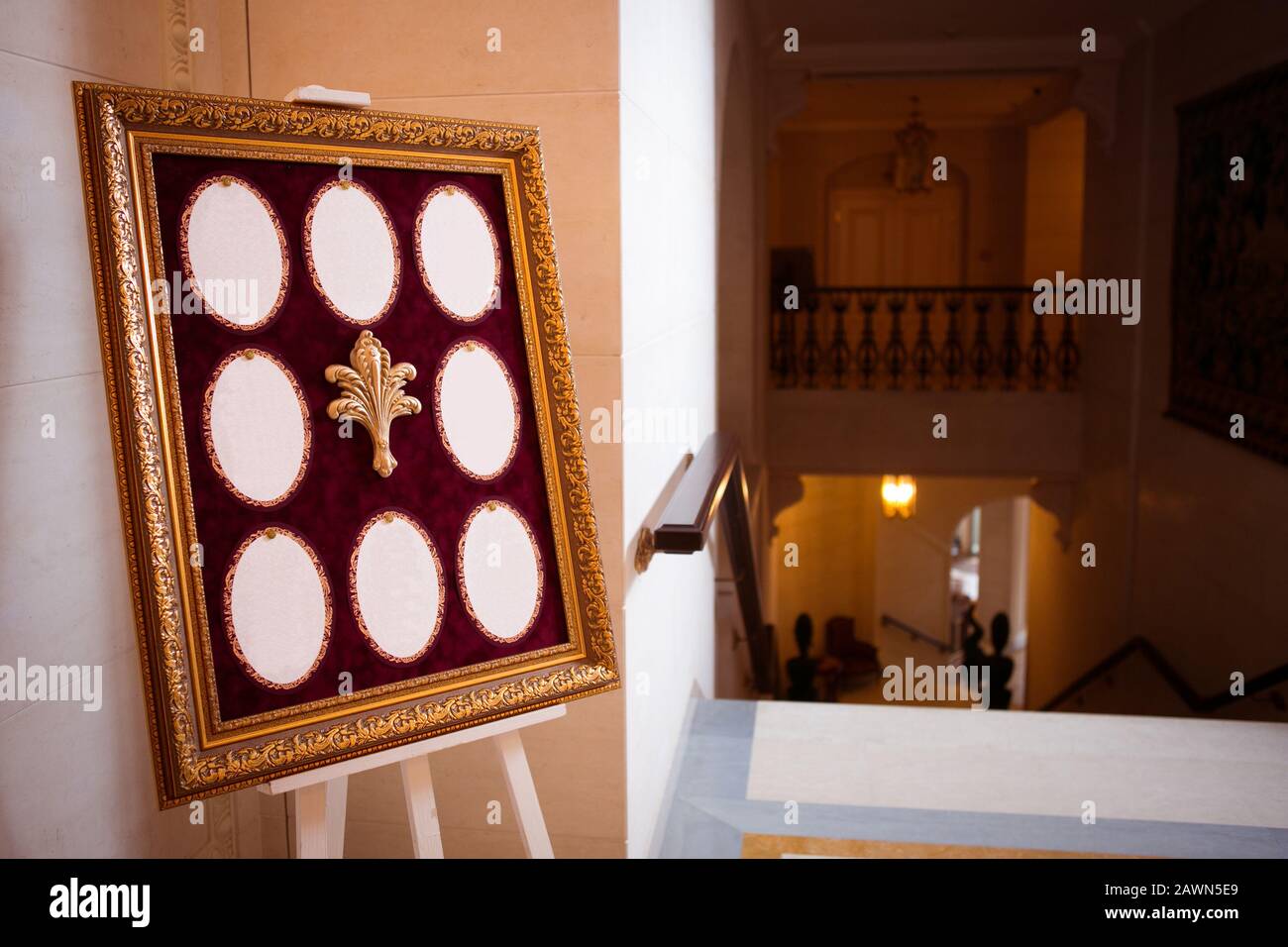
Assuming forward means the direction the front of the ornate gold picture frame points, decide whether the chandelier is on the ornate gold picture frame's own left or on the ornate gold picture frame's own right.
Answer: on the ornate gold picture frame's own left

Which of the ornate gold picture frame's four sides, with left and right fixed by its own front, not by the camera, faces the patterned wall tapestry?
left

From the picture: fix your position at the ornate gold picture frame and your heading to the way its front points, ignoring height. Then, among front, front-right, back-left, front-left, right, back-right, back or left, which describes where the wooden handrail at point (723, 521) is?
left

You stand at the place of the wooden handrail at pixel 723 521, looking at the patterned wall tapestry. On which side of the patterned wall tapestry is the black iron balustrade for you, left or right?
left

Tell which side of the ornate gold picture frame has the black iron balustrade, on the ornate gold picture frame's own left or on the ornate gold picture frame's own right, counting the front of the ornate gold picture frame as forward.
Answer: on the ornate gold picture frame's own left
